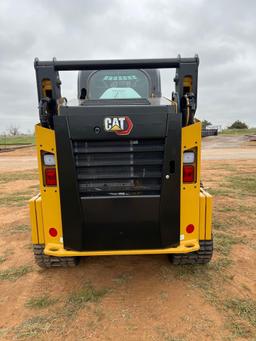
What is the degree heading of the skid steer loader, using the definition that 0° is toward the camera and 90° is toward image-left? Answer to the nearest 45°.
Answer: approximately 180°
